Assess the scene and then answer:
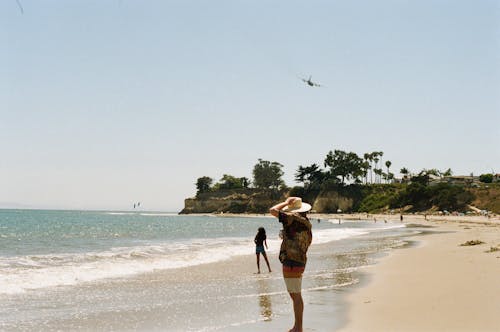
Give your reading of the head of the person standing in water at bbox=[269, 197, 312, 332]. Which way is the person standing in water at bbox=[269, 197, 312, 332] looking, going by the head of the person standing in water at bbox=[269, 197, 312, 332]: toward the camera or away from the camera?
away from the camera

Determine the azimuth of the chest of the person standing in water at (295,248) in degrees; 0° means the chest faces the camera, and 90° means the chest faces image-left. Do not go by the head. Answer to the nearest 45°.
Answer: approximately 135°
